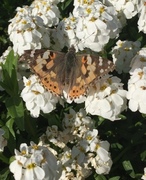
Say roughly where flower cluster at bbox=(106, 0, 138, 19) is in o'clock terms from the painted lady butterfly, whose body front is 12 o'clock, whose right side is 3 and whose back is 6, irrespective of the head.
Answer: The flower cluster is roughly at 1 o'clock from the painted lady butterfly.

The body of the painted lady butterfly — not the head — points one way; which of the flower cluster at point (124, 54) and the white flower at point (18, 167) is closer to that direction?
the flower cluster

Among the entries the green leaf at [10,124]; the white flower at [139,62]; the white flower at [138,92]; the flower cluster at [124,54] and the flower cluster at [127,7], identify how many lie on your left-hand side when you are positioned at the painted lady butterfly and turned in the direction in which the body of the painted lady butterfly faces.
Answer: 1

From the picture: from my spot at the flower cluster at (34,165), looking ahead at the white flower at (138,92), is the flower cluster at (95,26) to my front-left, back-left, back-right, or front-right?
front-left

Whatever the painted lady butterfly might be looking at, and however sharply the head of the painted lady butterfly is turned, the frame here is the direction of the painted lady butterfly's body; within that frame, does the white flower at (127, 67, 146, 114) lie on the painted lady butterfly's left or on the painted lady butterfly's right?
on the painted lady butterfly's right

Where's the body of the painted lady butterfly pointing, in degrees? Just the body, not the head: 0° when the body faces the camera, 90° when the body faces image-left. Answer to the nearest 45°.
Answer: approximately 180°

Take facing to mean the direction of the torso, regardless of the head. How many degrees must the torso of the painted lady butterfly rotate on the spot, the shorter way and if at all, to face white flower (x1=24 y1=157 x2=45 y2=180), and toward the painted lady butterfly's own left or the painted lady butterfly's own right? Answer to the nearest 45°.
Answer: approximately 135° to the painted lady butterfly's own left

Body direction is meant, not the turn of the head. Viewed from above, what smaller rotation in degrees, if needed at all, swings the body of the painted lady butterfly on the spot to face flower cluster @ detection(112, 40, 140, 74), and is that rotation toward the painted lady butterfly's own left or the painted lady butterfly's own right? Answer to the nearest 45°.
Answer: approximately 45° to the painted lady butterfly's own right

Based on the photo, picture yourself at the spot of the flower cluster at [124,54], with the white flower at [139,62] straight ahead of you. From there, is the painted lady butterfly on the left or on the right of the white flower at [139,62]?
right

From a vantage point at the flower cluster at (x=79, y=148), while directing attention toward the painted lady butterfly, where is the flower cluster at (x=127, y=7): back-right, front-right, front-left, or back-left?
front-right

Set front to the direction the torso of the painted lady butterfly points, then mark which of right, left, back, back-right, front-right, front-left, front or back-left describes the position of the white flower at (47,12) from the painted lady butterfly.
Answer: front

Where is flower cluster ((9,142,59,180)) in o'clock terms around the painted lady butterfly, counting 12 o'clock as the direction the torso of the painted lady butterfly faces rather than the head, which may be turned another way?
The flower cluster is roughly at 7 o'clock from the painted lady butterfly.

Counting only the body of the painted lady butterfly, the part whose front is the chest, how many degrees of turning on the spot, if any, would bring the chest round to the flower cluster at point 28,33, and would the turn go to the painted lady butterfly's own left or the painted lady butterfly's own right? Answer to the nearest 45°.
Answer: approximately 45° to the painted lady butterfly's own left

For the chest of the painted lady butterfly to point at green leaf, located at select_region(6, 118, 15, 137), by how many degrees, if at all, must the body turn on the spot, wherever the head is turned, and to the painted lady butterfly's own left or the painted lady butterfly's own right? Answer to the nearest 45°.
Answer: approximately 90° to the painted lady butterfly's own left

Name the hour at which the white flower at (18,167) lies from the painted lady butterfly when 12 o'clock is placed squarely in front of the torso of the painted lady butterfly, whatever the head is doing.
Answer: The white flower is roughly at 7 o'clock from the painted lady butterfly.
